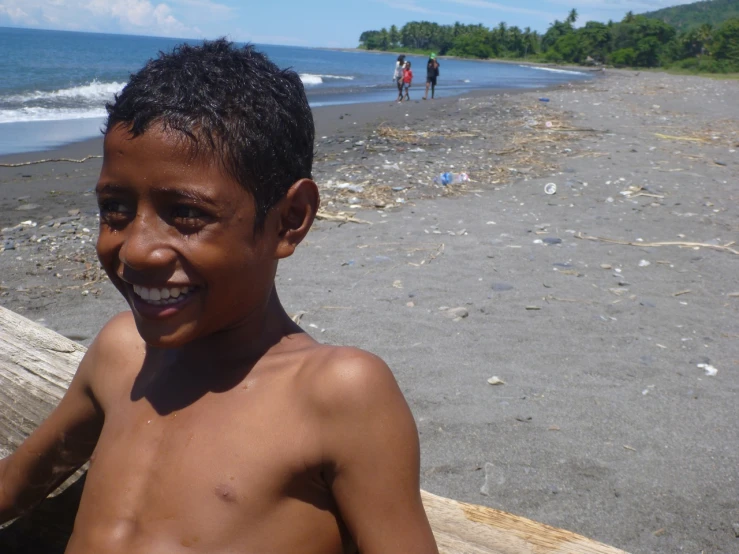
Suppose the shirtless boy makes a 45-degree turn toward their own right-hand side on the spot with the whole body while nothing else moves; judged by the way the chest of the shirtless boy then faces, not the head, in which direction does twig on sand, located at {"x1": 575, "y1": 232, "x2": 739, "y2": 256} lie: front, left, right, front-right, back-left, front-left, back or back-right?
back-right

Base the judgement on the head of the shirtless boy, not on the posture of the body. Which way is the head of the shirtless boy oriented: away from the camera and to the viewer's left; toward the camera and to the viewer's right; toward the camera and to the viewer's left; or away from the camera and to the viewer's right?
toward the camera and to the viewer's left

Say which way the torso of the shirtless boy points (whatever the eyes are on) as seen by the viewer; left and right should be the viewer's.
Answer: facing the viewer and to the left of the viewer

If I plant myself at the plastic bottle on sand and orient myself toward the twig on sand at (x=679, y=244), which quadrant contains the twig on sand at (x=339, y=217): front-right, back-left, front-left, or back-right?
front-right

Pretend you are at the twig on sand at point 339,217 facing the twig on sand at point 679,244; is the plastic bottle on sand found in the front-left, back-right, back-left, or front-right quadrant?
front-left

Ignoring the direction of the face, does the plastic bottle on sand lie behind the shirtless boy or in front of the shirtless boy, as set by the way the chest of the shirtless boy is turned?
behind

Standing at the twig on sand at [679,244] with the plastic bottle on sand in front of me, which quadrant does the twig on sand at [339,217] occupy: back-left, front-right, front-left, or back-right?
front-left

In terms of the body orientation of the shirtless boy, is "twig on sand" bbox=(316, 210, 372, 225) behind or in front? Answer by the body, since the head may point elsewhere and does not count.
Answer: behind

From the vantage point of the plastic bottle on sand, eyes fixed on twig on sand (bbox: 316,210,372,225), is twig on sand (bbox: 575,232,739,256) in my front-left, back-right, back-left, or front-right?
front-left
